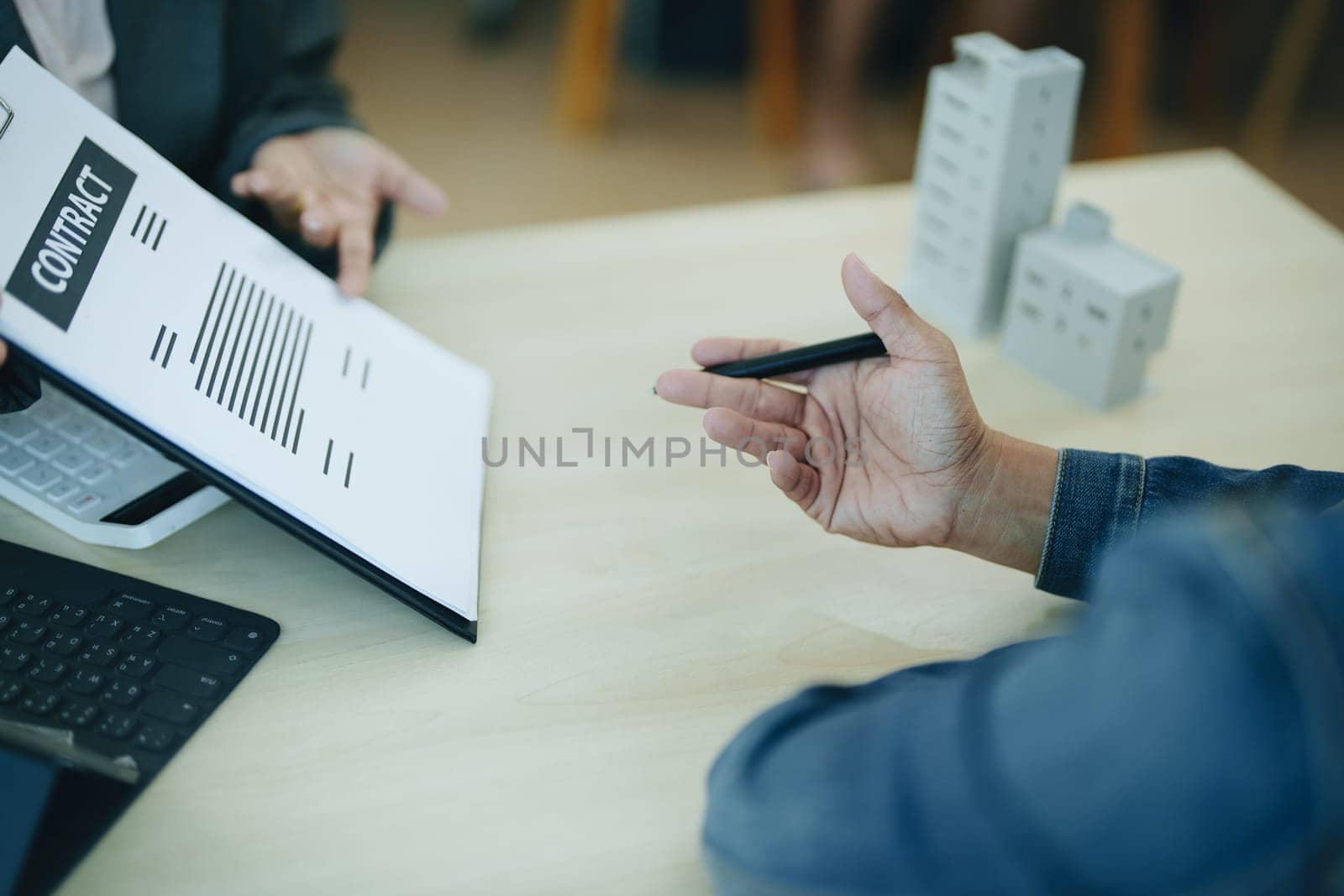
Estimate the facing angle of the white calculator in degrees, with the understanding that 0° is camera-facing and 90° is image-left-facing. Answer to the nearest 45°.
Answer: approximately 135°

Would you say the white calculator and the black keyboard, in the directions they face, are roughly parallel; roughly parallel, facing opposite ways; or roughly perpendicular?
roughly perpendicular
